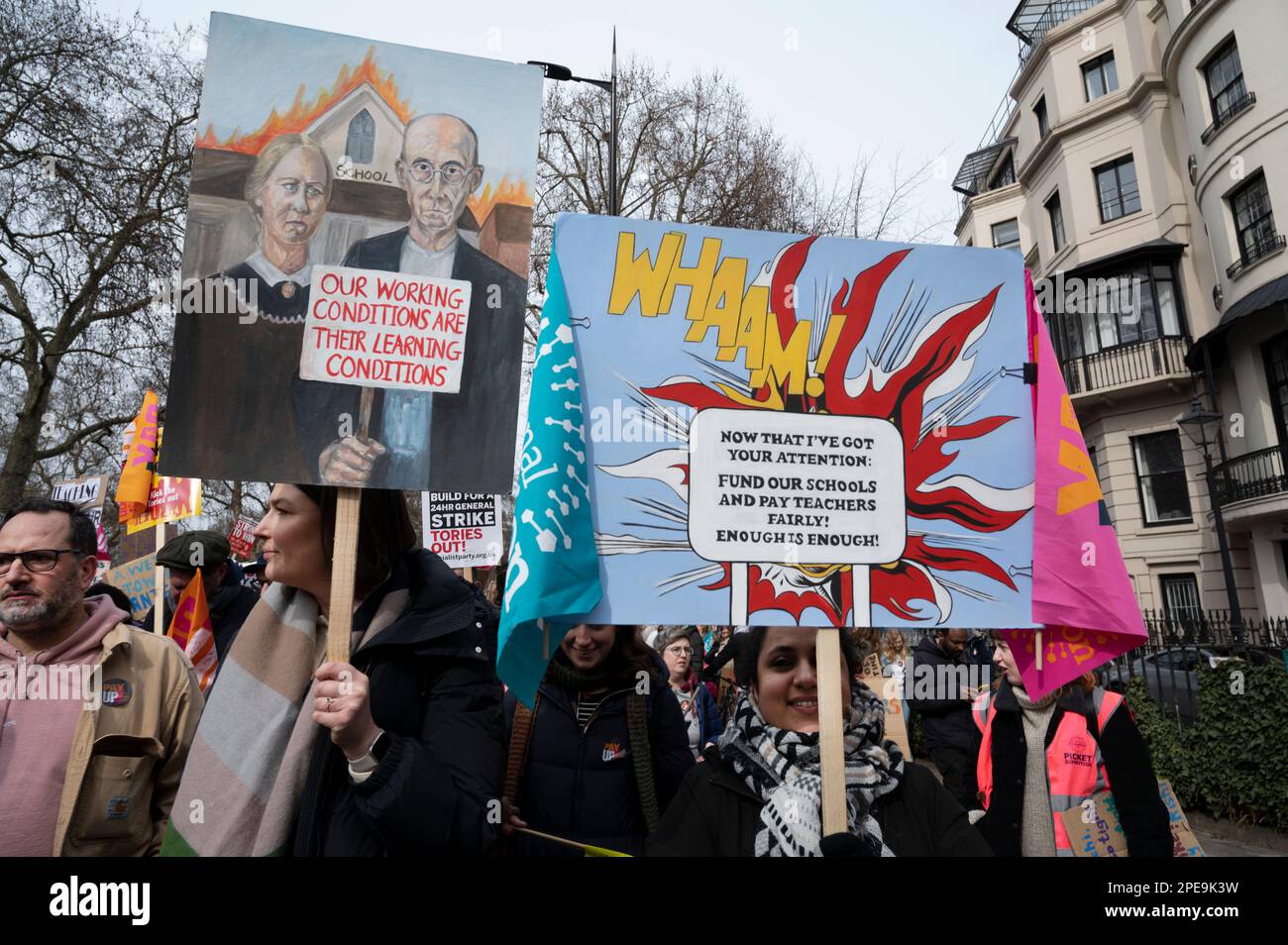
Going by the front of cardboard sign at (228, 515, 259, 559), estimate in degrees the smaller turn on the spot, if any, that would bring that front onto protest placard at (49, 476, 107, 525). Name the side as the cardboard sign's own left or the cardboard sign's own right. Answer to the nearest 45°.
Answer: approximately 45° to the cardboard sign's own right

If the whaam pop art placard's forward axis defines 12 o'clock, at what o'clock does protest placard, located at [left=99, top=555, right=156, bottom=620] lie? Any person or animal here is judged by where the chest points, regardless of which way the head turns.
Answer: The protest placard is roughly at 4 o'clock from the whaam pop art placard.

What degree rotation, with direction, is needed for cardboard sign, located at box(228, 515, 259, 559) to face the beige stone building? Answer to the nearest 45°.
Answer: approximately 90° to its left

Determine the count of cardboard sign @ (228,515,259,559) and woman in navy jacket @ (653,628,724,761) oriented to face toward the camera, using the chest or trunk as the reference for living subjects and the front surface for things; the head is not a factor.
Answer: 2

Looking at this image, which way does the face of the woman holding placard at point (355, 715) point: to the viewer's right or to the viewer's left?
to the viewer's left

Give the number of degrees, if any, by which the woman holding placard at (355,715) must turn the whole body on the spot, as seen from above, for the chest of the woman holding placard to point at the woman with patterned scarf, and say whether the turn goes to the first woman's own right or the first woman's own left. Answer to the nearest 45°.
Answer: approximately 135° to the first woman's own left

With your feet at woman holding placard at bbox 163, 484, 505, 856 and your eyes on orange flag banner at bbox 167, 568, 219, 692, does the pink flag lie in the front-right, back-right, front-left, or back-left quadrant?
back-right

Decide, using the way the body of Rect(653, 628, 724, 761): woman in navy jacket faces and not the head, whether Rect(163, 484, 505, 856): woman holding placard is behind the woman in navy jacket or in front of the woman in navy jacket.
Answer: in front

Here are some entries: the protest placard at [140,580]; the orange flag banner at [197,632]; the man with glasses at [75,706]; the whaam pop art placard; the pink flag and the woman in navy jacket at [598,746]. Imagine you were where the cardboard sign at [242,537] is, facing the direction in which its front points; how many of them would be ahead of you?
6

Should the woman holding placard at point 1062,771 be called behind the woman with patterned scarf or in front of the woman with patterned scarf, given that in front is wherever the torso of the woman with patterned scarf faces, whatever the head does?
behind

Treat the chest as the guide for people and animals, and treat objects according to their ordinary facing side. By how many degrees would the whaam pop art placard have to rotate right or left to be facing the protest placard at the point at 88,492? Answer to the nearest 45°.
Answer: approximately 135° to its right

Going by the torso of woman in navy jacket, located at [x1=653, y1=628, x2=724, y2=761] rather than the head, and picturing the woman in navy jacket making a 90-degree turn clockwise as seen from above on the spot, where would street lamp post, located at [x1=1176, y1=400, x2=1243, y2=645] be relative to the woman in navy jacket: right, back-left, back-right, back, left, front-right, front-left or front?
back-right
